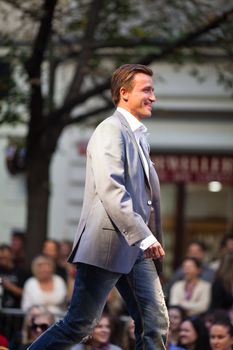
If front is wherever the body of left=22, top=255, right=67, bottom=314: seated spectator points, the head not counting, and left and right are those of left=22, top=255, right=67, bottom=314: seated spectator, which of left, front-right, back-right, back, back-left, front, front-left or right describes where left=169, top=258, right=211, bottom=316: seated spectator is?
left

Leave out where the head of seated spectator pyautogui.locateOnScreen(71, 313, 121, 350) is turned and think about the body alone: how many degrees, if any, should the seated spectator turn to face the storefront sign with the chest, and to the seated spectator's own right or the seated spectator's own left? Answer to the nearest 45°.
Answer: approximately 180°

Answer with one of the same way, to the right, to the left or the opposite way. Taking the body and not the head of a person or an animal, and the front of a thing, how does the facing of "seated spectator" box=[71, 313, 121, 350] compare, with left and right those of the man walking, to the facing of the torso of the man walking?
to the right

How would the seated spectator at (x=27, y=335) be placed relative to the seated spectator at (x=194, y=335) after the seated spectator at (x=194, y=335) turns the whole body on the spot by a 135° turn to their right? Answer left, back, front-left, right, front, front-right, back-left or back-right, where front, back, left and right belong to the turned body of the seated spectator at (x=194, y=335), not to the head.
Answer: left

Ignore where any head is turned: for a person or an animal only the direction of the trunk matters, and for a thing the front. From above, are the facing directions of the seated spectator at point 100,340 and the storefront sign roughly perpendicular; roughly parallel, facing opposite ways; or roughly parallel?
roughly parallel

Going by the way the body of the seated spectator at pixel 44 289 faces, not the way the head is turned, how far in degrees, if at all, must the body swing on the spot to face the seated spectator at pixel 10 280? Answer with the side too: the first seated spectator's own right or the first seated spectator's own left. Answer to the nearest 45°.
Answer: approximately 135° to the first seated spectator's own right

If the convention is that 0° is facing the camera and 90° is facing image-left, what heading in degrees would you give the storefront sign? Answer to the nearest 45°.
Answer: approximately 0°

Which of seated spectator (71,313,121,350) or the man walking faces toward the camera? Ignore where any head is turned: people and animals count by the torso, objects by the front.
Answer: the seated spectator

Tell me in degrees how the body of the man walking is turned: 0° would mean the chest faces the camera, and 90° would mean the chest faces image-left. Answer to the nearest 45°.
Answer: approximately 270°

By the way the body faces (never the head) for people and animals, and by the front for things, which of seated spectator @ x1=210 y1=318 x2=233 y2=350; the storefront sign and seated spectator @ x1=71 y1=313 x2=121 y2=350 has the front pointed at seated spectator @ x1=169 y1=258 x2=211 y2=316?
the storefront sign

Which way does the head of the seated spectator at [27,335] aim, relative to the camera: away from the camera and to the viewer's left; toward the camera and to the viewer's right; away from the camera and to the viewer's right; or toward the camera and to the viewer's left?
toward the camera and to the viewer's right

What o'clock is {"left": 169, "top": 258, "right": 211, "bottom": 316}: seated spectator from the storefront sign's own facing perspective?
The seated spectator is roughly at 12 o'clock from the storefront sign.

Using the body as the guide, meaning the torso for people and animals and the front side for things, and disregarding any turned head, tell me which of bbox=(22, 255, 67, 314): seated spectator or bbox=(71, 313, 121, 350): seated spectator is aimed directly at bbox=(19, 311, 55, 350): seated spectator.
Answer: bbox=(22, 255, 67, 314): seated spectator

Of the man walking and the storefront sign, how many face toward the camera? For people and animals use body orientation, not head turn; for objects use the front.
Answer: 1

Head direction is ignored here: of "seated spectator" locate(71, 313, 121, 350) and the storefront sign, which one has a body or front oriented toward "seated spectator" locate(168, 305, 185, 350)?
the storefront sign
